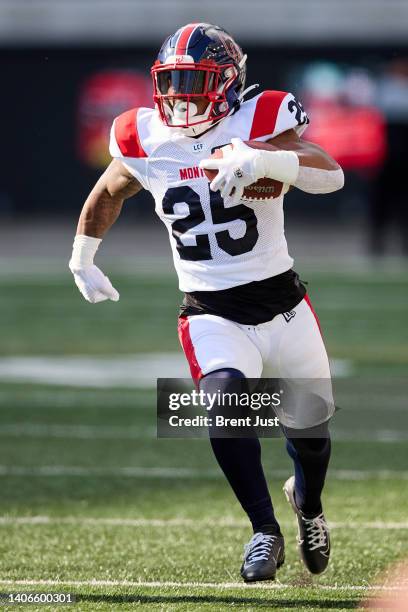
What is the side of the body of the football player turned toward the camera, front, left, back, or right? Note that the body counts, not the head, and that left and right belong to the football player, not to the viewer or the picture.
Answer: front

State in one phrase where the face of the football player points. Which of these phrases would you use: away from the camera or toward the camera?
toward the camera
